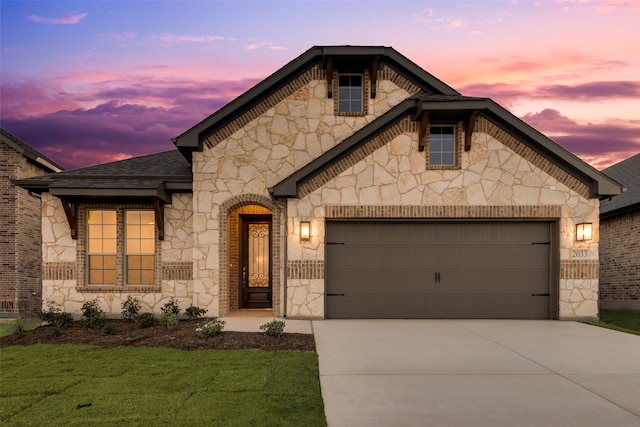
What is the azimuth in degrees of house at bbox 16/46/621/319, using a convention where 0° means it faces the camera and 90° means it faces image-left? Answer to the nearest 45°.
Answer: approximately 0°

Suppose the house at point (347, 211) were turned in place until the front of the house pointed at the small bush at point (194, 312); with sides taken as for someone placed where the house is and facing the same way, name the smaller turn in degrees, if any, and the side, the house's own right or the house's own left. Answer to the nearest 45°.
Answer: approximately 90° to the house's own right

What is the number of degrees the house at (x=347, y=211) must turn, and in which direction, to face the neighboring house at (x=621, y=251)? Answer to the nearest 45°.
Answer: approximately 135° to its left
